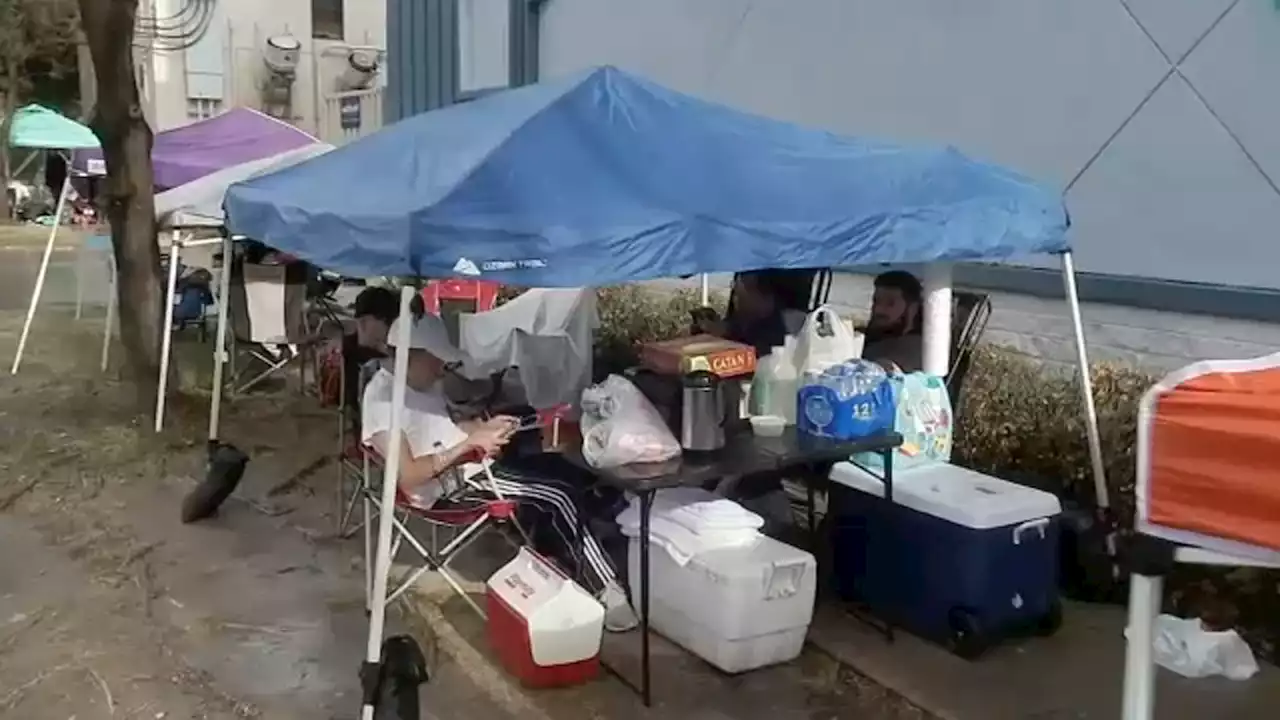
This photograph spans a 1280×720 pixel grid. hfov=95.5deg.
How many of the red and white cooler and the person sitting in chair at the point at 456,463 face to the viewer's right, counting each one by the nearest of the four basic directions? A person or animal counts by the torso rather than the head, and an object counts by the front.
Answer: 1

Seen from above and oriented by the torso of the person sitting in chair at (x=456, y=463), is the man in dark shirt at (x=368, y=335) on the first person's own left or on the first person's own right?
on the first person's own left

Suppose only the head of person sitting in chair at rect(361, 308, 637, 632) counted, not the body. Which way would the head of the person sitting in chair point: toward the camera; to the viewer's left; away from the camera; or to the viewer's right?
to the viewer's right
